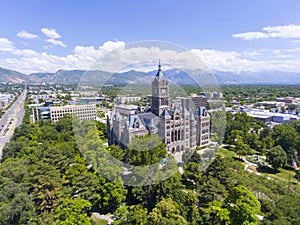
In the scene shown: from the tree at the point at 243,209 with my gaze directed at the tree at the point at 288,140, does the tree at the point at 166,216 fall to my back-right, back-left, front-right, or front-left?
back-left

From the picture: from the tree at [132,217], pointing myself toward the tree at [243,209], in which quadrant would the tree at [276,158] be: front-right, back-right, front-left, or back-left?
front-left

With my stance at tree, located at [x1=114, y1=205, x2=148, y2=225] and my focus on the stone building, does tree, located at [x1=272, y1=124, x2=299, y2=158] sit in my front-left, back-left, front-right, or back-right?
front-right

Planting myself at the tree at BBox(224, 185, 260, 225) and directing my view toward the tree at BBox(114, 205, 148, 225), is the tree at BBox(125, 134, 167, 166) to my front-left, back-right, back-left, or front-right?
front-right

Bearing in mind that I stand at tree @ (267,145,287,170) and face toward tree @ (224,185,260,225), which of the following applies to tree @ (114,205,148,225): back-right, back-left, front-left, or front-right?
front-right
